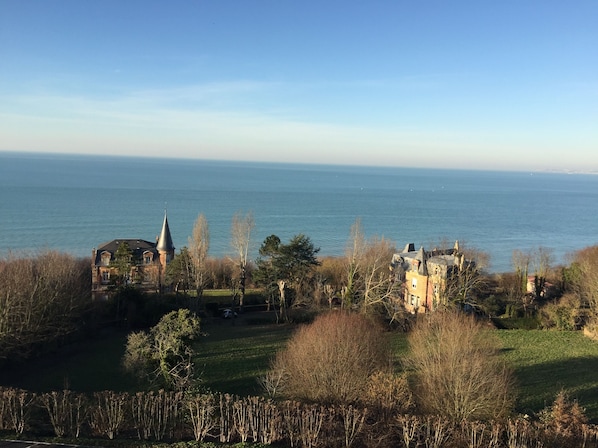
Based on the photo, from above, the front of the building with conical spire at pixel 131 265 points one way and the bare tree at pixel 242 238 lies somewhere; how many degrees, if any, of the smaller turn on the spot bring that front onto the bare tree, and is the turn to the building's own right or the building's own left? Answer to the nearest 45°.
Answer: approximately 45° to the building's own left

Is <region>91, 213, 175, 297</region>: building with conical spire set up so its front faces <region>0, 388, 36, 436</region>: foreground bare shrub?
yes

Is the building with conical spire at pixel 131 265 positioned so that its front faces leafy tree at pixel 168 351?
yes

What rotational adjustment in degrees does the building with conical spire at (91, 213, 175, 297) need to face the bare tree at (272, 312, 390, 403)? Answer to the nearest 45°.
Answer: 0° — it already faces it

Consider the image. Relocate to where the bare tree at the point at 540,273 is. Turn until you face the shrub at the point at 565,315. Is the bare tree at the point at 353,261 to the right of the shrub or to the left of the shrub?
right

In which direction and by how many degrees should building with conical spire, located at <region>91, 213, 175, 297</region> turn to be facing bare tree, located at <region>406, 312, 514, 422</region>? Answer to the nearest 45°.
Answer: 0° — it already faces it

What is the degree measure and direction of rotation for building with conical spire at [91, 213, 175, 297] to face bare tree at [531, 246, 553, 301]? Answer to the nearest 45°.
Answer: approximately 90° to its left

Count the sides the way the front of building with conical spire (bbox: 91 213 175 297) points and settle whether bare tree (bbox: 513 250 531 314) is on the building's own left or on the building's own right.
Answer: on the building's own left

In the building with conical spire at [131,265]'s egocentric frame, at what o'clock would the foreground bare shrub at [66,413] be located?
The foreground bare shrub is roughly at 12 o'clock from the building with conical spire.

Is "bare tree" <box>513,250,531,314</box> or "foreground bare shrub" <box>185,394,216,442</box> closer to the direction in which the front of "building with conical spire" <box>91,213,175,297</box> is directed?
the foreground bare shrub

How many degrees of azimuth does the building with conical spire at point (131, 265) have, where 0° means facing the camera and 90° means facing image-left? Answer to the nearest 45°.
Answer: approximately 0°

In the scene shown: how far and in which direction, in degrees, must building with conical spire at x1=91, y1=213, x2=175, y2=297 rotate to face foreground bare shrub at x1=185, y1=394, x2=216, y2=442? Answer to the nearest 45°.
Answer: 0° — it already faces it

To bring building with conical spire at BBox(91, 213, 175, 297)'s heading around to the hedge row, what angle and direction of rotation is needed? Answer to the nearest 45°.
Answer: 0° — it already faces it
